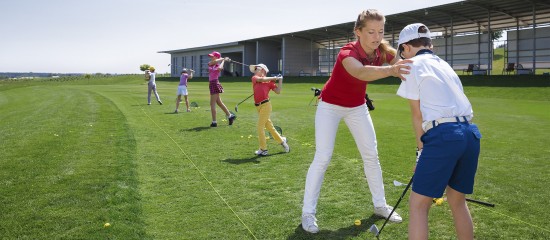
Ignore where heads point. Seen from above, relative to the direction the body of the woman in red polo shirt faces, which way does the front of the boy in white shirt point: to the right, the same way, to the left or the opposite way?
the opposite way

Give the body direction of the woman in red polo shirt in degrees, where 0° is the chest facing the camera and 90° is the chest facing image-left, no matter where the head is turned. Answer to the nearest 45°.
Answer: approximately 315°

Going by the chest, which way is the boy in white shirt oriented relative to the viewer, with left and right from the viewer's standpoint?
facing away from the viewer and to the left of the viewer

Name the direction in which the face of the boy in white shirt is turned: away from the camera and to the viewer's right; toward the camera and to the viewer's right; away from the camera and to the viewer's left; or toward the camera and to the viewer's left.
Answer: away from the camera and to the viewer's left

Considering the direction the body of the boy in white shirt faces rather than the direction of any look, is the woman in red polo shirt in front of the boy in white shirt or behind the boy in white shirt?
in front
